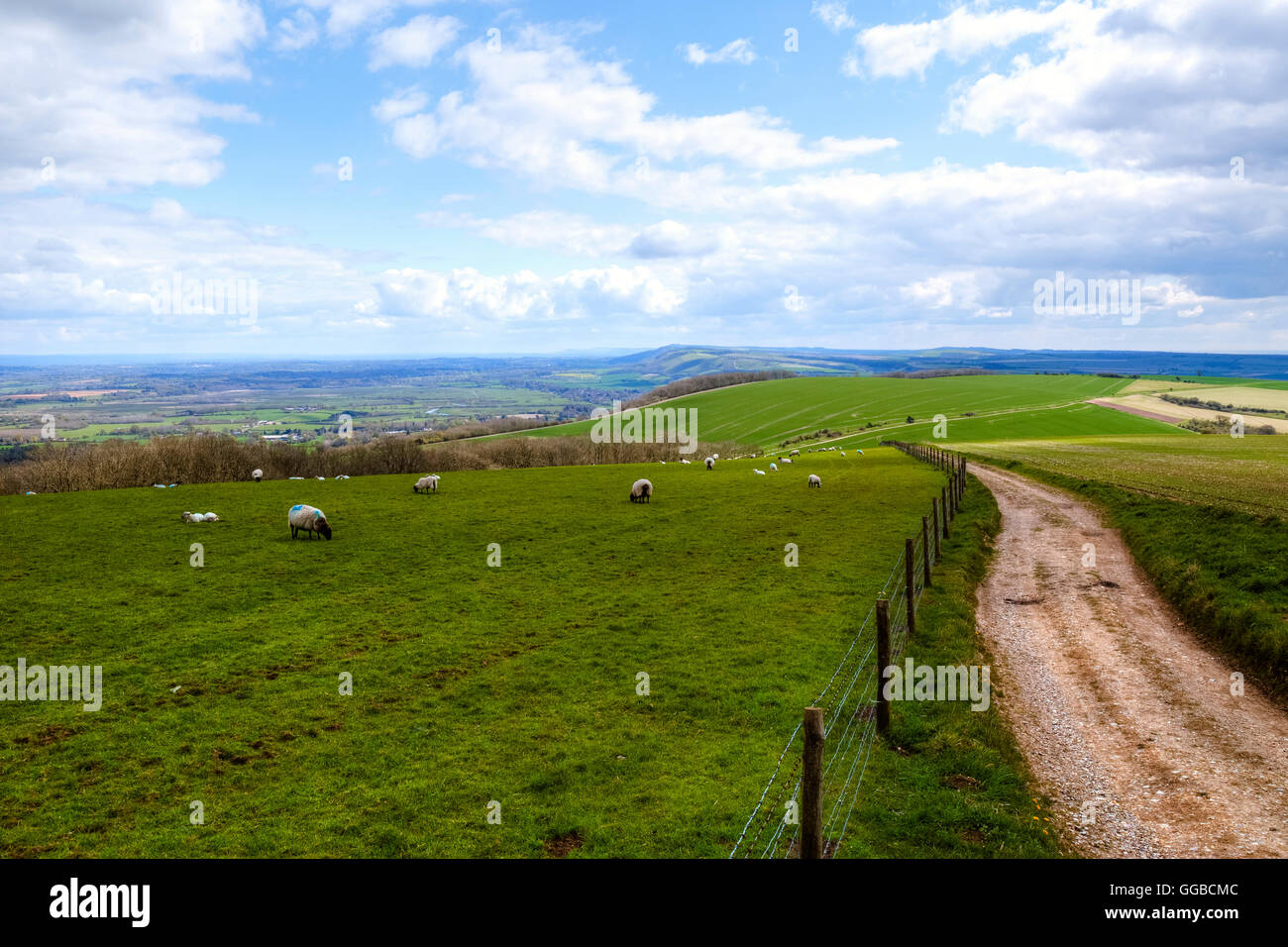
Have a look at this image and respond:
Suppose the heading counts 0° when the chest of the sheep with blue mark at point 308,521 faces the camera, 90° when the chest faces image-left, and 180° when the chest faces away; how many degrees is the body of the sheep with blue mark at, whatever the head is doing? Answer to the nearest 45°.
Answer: approximately 270°
